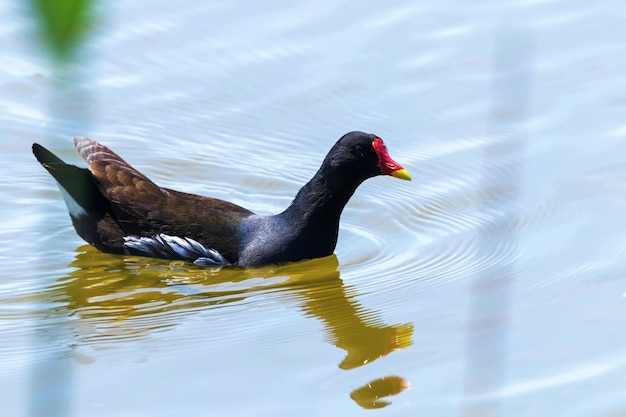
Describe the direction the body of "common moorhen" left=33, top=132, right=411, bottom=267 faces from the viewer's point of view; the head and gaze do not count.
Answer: to the viewer's right
